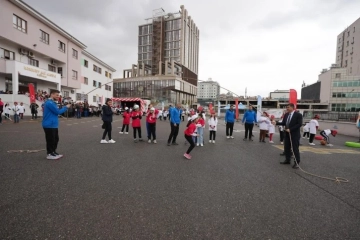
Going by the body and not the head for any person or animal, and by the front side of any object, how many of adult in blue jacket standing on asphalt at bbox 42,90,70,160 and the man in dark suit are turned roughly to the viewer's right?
1

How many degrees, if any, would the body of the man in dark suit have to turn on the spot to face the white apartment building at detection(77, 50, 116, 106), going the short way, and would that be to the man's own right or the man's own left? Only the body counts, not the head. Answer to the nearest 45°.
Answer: approximately 90° to the man's own right

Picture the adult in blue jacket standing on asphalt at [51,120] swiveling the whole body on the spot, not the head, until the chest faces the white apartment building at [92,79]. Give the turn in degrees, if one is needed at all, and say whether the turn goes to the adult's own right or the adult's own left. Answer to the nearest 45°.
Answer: approximately 90° to the adult's own left

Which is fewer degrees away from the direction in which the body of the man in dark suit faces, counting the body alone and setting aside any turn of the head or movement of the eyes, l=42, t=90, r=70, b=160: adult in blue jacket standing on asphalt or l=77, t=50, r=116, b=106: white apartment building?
the adult in blue jacket standing on asphalt

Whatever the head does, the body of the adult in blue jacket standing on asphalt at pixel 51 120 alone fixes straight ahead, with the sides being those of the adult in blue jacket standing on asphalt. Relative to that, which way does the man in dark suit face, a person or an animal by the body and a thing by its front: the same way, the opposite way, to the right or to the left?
the opposite way

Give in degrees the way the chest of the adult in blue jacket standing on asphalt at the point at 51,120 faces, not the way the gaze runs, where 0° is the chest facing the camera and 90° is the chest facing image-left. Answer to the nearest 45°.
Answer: approximately 270°

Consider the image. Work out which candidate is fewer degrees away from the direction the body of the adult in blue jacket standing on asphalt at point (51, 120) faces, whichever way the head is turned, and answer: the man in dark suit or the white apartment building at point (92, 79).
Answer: the man in dark suit

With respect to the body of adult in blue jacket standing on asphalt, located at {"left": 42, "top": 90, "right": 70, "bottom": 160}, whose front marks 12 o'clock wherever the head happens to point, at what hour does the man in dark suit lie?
The man in dark suit is roughly at 1 o'clock from the adult in blue jacket standing on asphalt.
